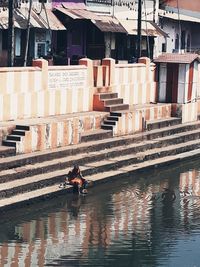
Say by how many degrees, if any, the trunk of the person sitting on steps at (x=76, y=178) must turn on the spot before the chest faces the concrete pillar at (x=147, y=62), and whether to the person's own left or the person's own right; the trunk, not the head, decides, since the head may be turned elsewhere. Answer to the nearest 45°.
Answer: approximately 135° to the person's own left

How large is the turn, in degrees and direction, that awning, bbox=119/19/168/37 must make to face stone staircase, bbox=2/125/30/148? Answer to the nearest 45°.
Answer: approximately 45° to its right

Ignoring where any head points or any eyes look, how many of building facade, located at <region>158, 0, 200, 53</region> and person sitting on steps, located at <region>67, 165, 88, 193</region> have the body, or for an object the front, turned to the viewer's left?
0

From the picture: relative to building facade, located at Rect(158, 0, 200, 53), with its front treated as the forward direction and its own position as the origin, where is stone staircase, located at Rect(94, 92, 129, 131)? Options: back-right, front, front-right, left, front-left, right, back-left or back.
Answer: front-right

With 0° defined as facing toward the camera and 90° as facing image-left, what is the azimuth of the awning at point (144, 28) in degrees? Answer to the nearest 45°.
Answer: approximately 315°

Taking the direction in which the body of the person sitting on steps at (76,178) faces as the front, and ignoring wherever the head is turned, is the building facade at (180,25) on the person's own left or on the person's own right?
on the person's own left

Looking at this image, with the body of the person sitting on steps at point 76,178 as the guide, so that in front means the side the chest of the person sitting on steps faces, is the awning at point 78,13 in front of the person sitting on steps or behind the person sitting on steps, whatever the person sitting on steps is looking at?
behind

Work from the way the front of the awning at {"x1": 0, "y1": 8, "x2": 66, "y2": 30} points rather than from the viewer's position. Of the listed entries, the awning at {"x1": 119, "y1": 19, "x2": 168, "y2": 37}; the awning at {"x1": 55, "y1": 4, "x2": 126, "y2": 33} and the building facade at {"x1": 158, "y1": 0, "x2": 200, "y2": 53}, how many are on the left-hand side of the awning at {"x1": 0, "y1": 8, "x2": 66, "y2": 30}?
3
